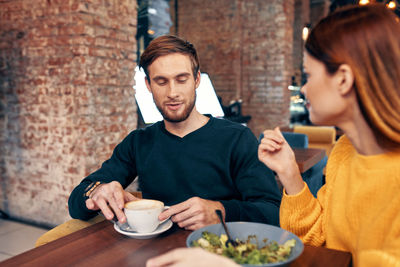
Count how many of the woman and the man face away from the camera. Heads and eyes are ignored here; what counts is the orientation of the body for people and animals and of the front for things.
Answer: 0

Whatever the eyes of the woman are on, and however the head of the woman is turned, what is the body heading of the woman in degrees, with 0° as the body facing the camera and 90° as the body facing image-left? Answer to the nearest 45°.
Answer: approximately 45°

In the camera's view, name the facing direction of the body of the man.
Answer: toward the camera

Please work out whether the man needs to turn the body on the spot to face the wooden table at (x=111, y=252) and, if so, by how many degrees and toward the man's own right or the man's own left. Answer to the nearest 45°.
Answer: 0° — they already face it

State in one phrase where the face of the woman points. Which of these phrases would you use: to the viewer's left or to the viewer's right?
to the viewer's left

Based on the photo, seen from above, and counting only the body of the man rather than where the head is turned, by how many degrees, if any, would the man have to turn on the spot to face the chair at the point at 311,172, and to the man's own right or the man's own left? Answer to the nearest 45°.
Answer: approximately 135° to the man's own left
